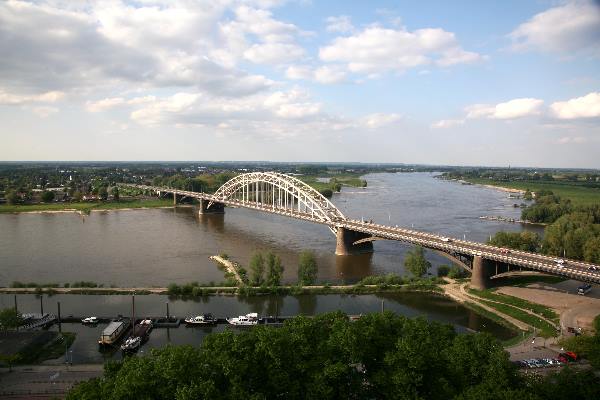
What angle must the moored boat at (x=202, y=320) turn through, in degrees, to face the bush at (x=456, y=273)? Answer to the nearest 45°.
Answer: approximately 180°

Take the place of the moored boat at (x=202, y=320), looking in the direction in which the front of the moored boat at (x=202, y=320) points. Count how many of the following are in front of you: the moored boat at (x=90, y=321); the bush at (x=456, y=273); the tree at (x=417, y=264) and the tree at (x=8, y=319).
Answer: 2

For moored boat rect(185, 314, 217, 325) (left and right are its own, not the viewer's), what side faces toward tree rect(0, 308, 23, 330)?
front

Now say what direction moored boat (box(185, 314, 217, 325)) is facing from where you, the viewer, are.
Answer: facing to the left of the viewer

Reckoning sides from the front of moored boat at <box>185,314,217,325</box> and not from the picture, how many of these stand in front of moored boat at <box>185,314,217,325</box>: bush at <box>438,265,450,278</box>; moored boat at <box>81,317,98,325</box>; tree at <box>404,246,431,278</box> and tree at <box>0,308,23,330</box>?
2

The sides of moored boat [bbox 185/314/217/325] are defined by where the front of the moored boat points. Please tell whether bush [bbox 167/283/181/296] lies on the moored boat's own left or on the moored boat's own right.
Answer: on the moored boat's own right

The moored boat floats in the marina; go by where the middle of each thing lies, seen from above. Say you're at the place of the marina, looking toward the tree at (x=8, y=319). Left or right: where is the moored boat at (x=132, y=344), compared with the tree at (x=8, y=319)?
left

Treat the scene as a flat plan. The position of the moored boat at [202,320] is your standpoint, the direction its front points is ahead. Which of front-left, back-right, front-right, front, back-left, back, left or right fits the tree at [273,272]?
back-right

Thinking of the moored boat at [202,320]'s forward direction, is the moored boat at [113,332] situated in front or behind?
in front

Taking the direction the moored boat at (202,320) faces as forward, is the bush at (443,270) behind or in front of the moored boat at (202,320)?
behind
